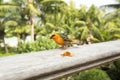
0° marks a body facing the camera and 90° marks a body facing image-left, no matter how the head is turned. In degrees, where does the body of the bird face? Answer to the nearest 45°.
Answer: approximately 90°
